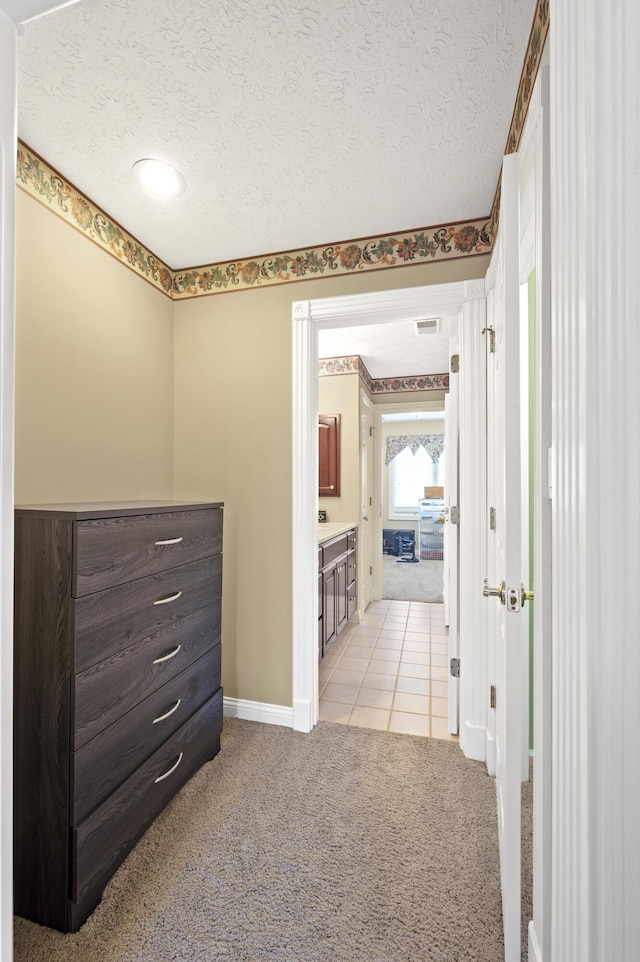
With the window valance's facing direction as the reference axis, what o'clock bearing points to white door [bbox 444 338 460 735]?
The white door is roughly at 12 o'clock from the window valance.

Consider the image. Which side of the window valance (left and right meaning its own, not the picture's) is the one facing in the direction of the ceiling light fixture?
front

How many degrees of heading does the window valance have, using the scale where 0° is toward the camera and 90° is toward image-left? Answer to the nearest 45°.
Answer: approximately 0°

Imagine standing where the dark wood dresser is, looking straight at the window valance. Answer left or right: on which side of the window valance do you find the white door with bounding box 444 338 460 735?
right

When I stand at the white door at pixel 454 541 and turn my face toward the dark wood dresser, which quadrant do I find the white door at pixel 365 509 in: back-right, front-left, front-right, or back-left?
back-right

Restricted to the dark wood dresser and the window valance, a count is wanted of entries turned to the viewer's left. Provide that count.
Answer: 0

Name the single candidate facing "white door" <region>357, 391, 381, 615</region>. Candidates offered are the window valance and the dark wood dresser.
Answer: the window valance

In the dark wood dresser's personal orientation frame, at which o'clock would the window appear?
The window is roughly at 9 o'clock from the dark wood dresser.

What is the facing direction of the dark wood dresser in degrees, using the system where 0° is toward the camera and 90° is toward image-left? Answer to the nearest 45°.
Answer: approximately 315°

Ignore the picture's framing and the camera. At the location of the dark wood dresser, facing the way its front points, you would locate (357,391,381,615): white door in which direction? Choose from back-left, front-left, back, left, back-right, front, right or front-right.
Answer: left

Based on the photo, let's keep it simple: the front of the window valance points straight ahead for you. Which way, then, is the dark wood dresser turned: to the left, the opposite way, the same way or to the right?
to the left
